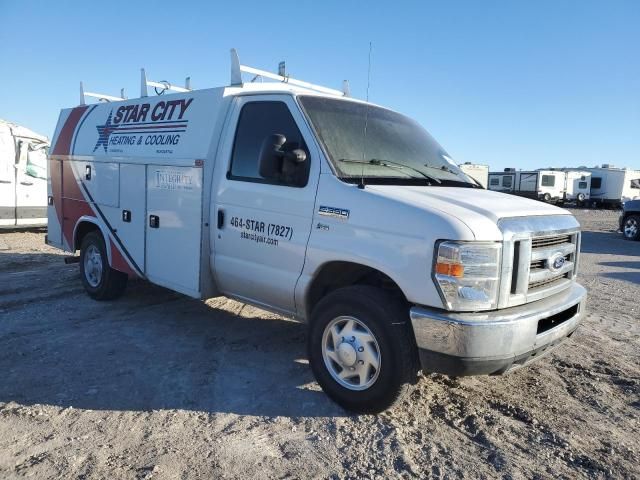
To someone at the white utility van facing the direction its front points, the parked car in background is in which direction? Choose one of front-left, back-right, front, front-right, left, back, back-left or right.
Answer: left

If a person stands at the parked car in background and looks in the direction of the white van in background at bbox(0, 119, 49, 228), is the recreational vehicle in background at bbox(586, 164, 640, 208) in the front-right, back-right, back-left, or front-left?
back-right

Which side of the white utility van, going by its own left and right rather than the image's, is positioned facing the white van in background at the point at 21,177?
back

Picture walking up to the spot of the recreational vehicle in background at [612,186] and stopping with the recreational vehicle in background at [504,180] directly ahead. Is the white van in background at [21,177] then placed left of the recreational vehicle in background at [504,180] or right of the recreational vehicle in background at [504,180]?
left

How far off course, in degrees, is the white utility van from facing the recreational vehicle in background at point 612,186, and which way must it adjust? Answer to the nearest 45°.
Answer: approximately 90° to its left

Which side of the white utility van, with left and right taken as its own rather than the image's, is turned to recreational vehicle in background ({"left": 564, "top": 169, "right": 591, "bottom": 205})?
left

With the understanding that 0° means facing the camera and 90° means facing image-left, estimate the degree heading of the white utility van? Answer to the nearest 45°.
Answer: approximately 315°

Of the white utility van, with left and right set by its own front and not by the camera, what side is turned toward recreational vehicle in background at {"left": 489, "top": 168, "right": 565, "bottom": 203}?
left
